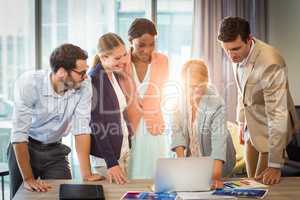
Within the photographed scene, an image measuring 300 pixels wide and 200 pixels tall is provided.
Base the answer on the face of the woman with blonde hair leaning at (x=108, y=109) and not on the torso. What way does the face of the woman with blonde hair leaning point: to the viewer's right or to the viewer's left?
to the viewer's right

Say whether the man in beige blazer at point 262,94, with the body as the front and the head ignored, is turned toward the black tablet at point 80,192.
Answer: yes

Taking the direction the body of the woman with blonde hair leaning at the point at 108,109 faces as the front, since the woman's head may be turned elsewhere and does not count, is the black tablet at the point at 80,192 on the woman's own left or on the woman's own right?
on the woman's own right

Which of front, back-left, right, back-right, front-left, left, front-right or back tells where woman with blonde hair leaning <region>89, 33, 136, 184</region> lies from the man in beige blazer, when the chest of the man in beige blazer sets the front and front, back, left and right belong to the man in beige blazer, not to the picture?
front-right

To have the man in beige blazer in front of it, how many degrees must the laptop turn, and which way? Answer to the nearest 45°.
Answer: approximately 45° to its right

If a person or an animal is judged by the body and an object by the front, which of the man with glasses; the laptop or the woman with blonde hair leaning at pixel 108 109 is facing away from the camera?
the laptop

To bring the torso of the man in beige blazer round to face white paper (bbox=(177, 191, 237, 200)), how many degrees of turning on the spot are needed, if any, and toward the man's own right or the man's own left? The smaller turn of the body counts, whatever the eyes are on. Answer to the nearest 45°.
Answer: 0° — they already face it

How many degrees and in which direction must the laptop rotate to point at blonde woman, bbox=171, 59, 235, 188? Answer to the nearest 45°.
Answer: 0° — it already faces them

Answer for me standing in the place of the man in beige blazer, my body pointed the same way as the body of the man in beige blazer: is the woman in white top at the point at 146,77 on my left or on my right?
on my right

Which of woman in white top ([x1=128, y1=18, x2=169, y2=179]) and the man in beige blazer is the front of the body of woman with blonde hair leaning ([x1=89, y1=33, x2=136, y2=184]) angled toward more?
the man in beige blazer

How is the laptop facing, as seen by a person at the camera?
facing away from the viewer
